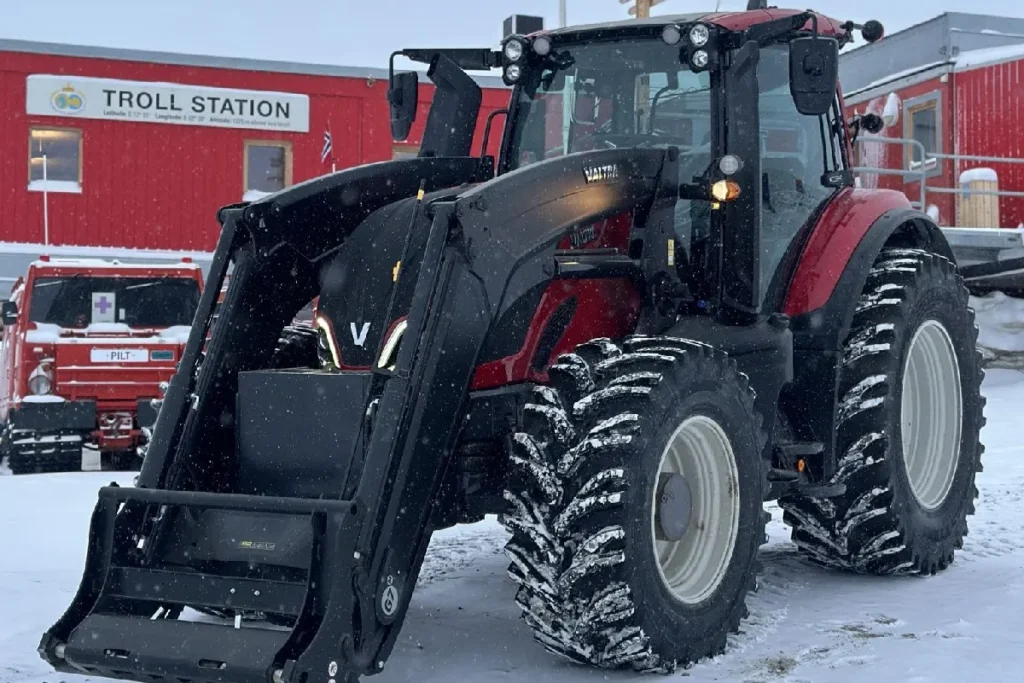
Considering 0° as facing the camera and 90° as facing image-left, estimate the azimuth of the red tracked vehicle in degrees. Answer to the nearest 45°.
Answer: approximately 0°

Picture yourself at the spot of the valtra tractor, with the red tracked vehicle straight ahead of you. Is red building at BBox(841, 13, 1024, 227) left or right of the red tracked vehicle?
right

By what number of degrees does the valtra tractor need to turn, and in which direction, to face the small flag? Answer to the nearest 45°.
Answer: approximately 135° to its right

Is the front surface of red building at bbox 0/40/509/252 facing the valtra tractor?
yes

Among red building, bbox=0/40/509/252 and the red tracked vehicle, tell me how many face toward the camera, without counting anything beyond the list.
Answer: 2

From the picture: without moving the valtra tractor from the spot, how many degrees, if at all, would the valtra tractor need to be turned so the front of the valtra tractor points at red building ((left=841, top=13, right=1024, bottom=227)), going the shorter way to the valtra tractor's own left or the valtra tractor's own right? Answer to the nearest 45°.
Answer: approximately 180°

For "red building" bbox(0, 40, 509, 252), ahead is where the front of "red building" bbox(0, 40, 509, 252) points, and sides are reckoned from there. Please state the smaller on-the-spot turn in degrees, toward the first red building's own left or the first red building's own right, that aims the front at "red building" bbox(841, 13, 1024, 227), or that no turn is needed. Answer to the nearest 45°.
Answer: approximately 45° to the first red building's own left

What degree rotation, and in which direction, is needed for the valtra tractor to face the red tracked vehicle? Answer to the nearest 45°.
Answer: approximately 90° to its right

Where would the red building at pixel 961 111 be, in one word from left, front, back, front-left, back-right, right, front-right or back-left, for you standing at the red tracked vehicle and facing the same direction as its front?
left

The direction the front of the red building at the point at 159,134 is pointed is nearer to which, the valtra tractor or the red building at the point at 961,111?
the valtra tractor

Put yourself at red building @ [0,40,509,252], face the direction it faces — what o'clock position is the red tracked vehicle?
The red tracked vehicle is roughly at 12 o'clock from the red building.

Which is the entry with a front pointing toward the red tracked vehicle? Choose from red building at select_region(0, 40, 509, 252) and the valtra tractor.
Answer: the red building

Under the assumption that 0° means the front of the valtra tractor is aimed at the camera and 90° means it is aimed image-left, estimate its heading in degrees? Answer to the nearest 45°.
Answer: approximately 45°
